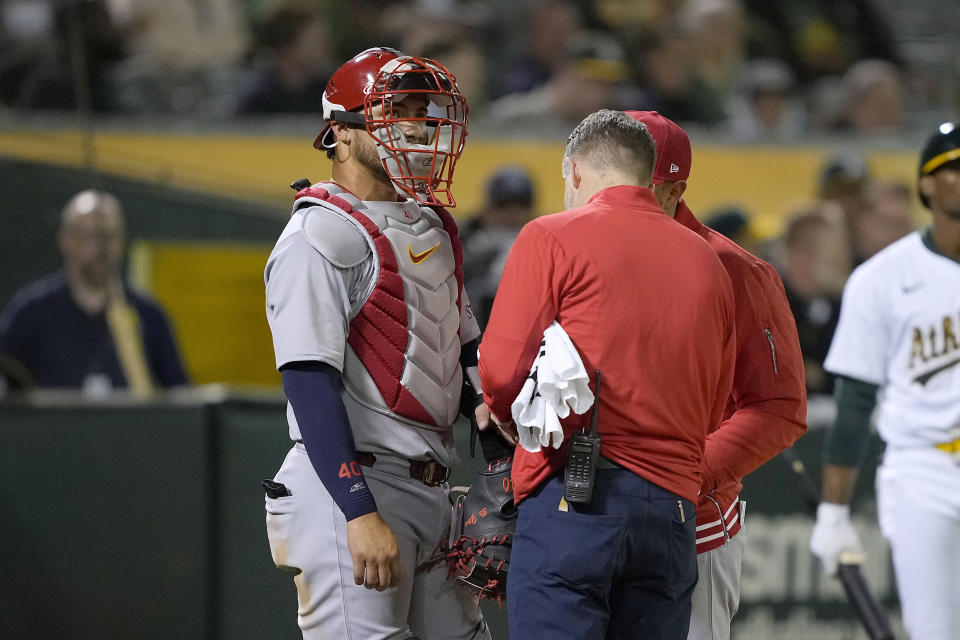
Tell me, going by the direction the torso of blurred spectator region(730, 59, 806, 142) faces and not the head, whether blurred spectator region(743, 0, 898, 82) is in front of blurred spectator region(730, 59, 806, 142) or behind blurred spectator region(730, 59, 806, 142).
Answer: behind

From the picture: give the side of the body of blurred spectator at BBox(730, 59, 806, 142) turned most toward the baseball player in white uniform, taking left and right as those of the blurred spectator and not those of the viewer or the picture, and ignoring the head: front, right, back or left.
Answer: front

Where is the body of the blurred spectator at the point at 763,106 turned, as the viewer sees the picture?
toward the camera

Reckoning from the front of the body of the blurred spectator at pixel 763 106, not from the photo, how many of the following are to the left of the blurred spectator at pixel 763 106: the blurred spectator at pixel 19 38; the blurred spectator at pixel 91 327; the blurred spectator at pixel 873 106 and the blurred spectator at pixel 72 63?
1

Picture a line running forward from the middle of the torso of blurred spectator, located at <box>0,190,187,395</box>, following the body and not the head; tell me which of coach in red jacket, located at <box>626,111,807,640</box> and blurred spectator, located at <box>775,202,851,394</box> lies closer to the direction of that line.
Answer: the coach in red jacket

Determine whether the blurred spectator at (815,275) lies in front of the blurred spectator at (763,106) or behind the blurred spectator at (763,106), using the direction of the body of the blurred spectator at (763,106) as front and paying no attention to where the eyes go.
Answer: in front

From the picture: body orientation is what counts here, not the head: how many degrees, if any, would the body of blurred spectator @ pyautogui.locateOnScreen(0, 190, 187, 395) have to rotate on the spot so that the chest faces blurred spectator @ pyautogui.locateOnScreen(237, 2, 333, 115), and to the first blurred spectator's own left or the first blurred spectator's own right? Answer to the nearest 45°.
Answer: approximately 135° to the first blurred spectator's own left

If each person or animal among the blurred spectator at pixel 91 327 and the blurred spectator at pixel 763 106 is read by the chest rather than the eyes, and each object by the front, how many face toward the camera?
2

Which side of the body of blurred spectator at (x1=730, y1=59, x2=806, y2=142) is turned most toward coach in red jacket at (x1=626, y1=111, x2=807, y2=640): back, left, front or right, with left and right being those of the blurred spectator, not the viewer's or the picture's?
front

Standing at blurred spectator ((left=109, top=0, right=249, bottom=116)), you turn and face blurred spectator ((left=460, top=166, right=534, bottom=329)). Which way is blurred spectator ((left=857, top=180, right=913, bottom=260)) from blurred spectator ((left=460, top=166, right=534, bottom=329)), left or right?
left

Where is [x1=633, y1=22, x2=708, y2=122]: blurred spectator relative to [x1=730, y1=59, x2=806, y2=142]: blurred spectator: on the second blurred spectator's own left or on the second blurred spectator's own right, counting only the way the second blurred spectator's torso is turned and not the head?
on the second blurred spectator's own right

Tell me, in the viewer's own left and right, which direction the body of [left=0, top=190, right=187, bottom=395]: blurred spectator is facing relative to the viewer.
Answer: facing the viewer
